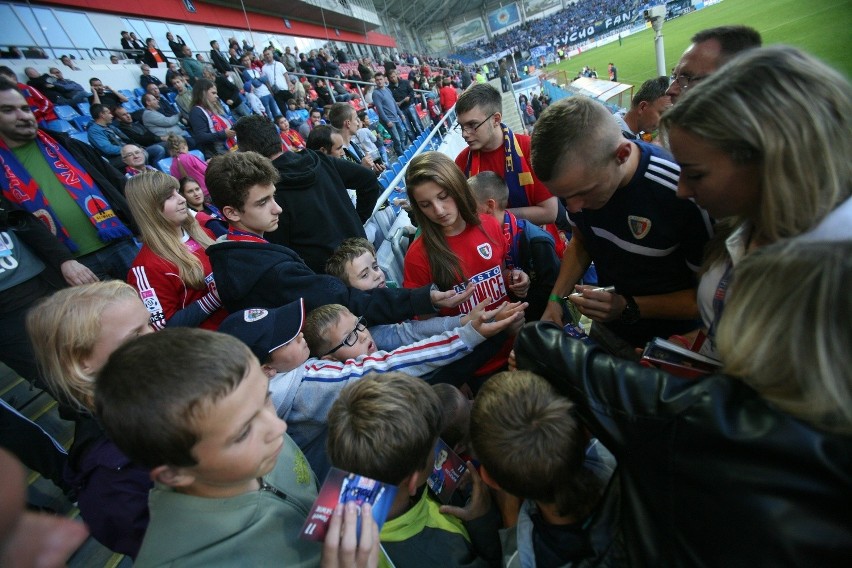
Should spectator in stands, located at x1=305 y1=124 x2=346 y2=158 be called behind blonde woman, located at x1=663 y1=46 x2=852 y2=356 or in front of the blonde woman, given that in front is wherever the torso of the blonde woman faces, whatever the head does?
in front

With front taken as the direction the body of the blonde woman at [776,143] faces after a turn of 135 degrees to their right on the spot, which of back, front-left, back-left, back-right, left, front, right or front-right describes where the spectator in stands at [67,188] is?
back-left

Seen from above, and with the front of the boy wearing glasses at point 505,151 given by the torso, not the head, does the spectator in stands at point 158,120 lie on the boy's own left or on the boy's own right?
on the boy's own right

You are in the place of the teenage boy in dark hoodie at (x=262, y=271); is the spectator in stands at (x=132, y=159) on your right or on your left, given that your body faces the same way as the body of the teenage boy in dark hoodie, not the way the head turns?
on your left

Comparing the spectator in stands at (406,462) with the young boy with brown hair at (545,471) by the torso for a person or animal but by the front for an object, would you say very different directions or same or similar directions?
same or similar directions

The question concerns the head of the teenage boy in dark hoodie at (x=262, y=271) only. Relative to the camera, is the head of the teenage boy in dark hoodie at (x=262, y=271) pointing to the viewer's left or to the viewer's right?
to the viewer's right

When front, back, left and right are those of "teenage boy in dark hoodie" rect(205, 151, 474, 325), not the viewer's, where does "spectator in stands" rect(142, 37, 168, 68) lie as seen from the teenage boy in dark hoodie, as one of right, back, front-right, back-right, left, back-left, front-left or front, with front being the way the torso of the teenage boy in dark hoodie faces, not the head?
left

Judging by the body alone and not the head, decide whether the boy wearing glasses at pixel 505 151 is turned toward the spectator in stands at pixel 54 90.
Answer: no

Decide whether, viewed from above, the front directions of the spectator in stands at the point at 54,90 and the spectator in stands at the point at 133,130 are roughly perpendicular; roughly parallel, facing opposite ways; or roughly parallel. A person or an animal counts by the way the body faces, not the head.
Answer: roughly parallel

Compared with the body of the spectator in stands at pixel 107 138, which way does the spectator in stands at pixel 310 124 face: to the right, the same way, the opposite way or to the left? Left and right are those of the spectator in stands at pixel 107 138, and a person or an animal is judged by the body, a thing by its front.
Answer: the same way

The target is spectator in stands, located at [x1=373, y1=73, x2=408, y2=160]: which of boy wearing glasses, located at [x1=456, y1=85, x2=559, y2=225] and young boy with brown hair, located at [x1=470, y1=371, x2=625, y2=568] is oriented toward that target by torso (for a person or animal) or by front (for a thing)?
the young boy with brown hair

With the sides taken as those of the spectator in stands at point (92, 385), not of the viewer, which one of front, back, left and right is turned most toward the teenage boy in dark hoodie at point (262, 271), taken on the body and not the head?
front

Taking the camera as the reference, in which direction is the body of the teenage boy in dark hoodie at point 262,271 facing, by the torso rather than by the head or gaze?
to the viewer's right

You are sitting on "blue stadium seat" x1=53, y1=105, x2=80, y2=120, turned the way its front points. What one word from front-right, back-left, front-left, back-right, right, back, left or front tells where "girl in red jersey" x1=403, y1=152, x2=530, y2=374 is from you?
front-right

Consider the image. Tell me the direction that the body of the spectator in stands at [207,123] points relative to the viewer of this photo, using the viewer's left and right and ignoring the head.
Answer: facing the viewer and to the right of the viewer

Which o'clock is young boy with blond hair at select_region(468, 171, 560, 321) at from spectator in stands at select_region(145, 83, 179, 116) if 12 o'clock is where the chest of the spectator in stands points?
The young boy with blond hair is roughly at 1 o'clock from the spectator in stands.

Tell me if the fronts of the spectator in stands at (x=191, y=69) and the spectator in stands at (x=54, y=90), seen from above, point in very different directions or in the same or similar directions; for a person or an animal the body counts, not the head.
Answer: same or similar directions

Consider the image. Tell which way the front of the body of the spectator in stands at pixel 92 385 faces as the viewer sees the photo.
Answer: to the viewer's right

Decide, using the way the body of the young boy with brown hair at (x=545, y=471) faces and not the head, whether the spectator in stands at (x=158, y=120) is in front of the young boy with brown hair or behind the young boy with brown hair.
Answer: in front

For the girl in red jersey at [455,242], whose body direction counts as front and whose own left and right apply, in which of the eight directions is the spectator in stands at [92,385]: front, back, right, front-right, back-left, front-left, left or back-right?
front-right

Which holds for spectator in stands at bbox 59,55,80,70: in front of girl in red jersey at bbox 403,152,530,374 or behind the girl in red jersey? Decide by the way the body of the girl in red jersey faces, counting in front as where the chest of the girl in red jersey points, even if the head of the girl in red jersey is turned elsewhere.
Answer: behind

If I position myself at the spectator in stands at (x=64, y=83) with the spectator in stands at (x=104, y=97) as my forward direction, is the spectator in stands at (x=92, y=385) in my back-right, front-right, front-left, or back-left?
front-right
